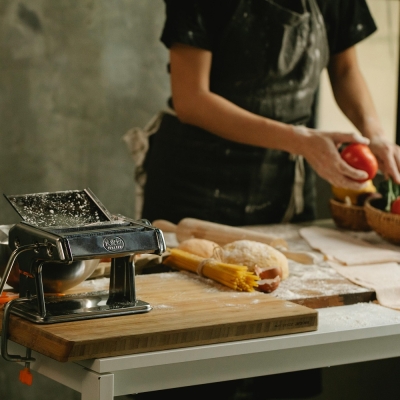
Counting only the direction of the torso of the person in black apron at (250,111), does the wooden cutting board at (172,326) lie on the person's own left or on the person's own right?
on the person's own right

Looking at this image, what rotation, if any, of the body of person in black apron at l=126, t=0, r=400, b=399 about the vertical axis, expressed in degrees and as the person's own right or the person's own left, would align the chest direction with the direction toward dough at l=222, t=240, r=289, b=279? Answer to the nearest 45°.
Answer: approximately 45° to the person's own right

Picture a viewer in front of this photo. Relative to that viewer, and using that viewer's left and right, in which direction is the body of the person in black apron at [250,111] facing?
facing the viewer and to the right of the viewer

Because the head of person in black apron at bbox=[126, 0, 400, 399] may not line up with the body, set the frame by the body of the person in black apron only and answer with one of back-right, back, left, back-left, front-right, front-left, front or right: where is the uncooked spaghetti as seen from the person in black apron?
front-right

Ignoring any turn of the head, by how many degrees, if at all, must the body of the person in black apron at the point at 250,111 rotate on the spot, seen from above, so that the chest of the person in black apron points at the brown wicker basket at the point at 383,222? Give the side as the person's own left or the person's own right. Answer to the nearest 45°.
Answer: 0° — they already face it

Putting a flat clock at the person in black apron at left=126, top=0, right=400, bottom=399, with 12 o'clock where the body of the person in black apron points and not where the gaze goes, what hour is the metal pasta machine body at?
The metal pasta machine body is roughly at 2 o'clock from the person in black apron.
